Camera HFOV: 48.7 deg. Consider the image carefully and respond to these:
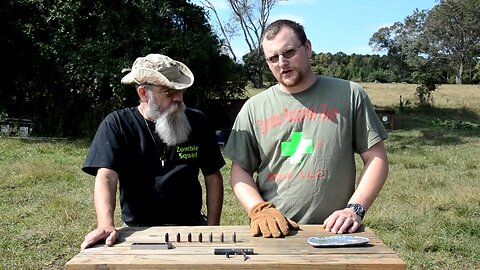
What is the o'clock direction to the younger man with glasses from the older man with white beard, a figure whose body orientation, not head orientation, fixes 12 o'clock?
The younger man with glasses is roughly at 10 o'clock from the older man with white beard.

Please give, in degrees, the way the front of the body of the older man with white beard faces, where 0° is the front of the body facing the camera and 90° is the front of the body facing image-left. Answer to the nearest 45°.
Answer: approximately 0°

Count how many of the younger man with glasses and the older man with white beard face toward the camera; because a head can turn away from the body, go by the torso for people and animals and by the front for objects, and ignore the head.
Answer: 2

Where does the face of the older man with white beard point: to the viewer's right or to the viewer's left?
to the viewer's right

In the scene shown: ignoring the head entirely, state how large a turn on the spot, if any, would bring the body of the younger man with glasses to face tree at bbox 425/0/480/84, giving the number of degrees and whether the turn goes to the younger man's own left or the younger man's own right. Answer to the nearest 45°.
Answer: approximately 180°

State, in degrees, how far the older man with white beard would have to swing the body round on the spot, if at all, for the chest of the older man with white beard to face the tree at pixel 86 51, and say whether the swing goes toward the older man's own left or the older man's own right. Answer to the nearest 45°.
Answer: approximately 180°

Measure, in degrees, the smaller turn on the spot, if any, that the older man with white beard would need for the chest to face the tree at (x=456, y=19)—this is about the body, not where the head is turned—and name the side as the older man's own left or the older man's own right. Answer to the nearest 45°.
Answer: approximately 135° to the older man's own left

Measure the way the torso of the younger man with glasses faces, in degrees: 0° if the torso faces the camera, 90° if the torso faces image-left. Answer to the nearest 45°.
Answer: approximately 0°

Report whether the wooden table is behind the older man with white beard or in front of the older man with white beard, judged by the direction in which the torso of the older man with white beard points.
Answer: in front

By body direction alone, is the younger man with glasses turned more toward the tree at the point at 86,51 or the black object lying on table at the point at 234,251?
the black object lying on table

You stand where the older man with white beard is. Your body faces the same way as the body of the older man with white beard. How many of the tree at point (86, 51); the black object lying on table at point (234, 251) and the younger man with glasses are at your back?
1

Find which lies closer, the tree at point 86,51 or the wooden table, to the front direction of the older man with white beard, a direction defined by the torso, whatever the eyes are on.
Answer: the wooden table

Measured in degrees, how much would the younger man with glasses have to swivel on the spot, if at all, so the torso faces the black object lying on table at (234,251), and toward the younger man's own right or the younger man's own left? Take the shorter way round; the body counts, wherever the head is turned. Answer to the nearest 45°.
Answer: approximately 45° to the younger man's own right
